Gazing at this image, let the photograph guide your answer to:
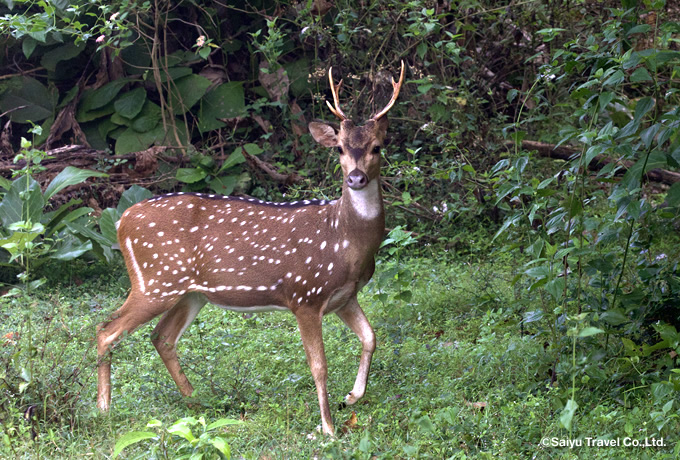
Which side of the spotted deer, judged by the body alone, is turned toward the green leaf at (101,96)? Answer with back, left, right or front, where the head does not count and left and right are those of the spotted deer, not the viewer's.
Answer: left

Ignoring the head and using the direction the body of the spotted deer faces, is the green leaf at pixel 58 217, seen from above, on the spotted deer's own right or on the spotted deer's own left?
on the spotted deer's own left

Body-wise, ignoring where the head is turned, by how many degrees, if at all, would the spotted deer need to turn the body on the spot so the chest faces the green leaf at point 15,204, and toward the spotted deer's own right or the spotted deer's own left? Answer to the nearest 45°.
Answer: approximately 135° to the spotted deer's own left

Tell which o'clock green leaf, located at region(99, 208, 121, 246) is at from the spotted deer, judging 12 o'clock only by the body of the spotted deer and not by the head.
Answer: The green leaf is roughly at 8 o'clock from the spotted deer.

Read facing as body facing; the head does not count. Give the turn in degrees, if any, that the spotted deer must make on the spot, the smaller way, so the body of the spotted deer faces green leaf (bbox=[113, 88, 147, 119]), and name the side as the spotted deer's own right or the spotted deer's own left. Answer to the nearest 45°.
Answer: approximately 90° to the spotted deer's own left

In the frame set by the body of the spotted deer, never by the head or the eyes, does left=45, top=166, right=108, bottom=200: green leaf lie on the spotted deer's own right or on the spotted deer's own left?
on the spotted deer's own left

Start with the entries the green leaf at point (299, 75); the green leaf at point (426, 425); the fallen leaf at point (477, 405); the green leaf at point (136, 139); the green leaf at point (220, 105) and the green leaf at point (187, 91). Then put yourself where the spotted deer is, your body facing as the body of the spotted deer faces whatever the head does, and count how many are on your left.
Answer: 4

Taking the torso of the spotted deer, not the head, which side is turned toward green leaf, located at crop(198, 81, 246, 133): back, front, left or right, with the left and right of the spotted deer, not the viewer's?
left

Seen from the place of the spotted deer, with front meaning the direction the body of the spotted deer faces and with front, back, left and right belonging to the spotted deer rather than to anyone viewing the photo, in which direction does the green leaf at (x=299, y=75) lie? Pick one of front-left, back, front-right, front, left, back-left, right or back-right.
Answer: left

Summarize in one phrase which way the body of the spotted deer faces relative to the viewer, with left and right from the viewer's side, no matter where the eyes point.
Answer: facing to the right of the viewer

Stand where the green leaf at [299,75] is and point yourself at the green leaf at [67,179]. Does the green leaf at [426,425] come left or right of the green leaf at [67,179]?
left

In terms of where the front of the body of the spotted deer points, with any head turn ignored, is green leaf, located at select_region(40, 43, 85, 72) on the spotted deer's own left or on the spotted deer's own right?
on the spotted deer's own left

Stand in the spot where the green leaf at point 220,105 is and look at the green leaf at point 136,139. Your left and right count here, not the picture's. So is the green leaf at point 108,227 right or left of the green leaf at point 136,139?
left
